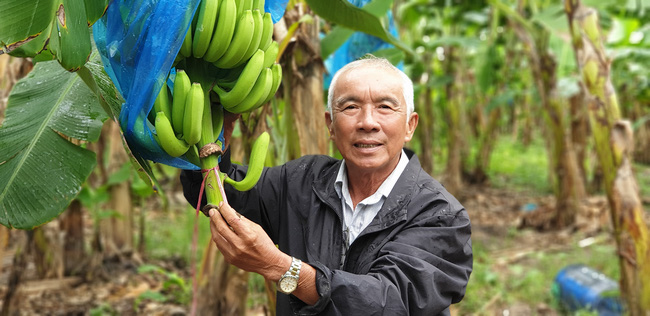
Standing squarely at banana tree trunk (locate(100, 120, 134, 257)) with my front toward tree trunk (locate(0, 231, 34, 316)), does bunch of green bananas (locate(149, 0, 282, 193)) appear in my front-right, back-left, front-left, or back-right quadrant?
front-left

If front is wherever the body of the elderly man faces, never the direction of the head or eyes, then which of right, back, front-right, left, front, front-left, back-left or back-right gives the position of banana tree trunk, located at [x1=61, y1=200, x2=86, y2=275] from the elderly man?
right

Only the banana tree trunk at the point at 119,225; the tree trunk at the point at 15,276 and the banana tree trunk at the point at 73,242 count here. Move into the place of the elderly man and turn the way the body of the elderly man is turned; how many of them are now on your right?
3

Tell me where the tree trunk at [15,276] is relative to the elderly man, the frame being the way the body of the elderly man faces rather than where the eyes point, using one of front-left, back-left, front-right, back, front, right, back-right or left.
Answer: right

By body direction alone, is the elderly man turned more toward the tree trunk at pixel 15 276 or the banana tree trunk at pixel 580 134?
the tree trunk

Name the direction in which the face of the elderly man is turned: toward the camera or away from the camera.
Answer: toward the camera

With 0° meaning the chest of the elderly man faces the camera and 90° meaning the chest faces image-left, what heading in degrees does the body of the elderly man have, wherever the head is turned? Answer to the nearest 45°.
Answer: approximately 45°

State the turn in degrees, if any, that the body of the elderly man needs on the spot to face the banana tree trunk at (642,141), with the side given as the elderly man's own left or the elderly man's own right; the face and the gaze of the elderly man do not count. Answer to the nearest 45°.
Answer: approximately 180°

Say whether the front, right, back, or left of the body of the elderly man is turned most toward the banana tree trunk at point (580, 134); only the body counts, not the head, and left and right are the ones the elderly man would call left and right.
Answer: back

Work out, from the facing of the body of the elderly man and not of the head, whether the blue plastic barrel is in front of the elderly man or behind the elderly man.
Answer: behind

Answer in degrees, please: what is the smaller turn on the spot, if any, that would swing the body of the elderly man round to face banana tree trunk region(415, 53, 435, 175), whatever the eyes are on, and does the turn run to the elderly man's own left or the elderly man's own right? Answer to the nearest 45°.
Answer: approximately 135° to the elderly man's own right
